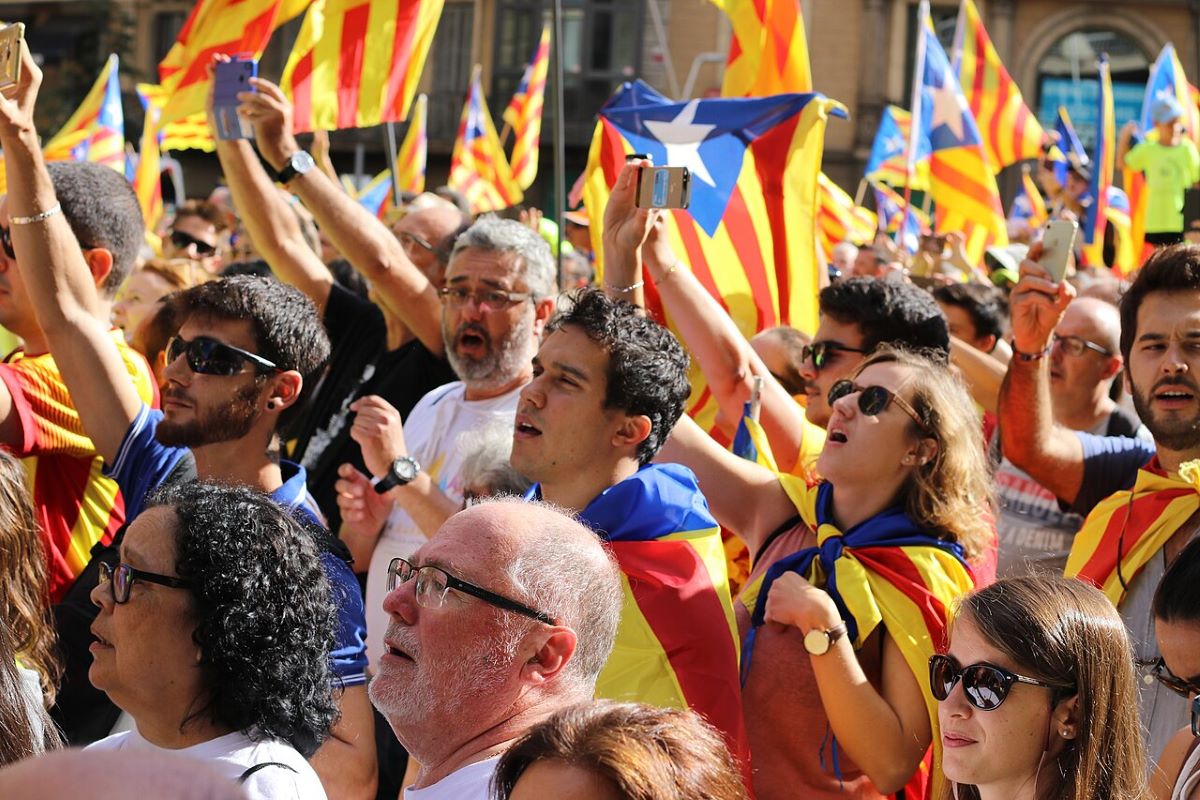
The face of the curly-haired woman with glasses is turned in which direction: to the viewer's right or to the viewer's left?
to the viewer's left

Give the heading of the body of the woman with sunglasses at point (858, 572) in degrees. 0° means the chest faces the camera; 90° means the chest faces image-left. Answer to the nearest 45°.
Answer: approximately 45°

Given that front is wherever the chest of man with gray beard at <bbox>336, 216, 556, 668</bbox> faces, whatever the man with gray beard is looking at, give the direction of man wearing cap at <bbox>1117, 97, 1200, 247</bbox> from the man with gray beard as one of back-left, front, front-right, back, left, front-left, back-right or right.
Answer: back

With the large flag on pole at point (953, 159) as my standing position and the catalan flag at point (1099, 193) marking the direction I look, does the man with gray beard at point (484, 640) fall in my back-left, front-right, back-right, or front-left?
back-right

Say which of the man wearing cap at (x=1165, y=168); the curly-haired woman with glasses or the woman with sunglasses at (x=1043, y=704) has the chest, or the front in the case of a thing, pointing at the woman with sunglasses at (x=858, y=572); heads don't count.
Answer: the man wearing cap

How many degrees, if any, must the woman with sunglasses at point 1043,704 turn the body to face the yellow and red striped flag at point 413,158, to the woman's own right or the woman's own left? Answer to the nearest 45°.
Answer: approximately 90° to the woman's own right

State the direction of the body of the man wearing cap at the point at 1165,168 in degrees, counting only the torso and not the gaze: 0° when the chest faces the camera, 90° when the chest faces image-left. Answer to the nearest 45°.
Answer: approximately 0°
